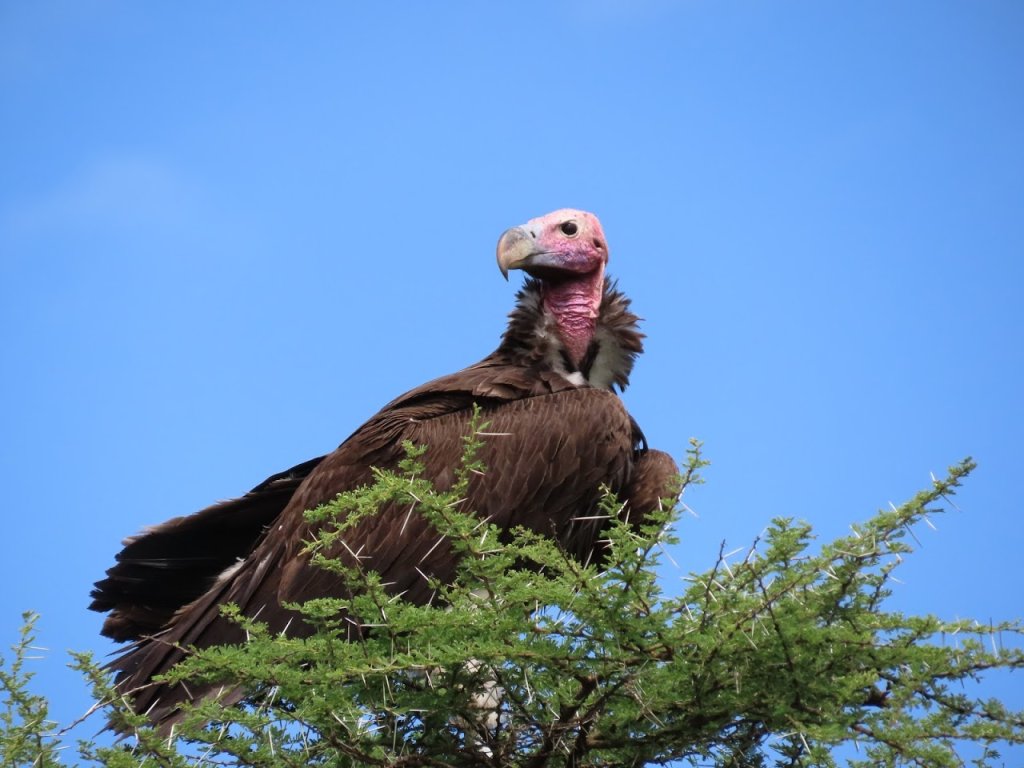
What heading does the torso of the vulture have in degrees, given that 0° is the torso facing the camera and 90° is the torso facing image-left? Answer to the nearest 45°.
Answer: approximately 270°
